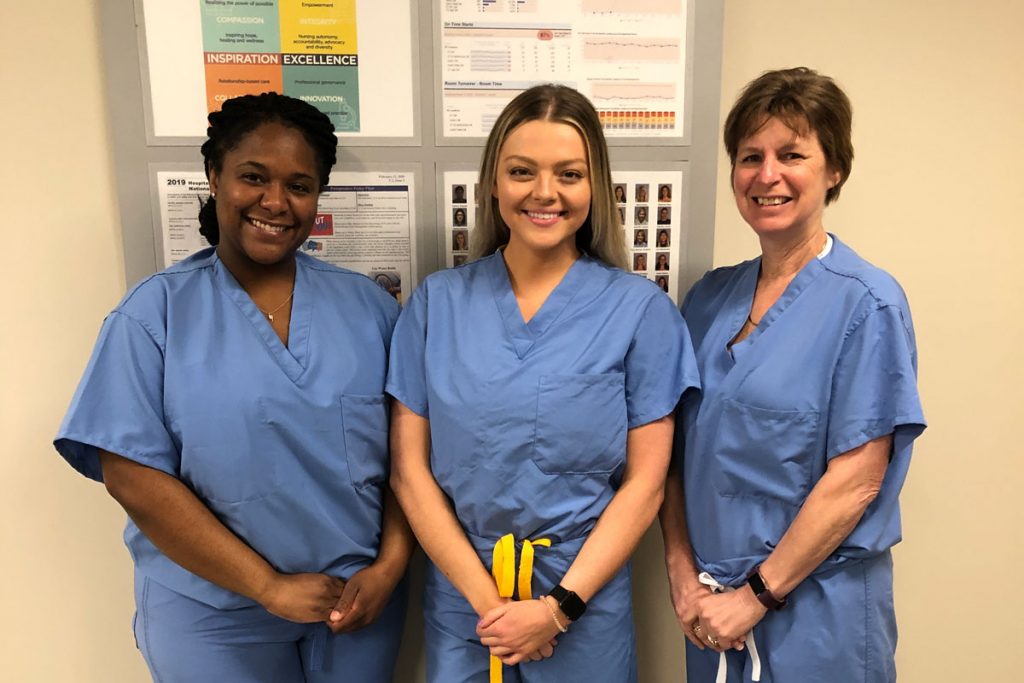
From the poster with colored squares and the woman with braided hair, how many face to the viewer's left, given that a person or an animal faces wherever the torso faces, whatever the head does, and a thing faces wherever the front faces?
0

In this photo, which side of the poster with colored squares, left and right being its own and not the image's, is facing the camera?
front

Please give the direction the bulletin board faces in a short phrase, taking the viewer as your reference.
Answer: facing the viewer

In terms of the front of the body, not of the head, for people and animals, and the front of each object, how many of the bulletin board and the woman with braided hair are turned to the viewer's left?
0

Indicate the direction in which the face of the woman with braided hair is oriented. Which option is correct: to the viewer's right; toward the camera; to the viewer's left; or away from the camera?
toward the camera
